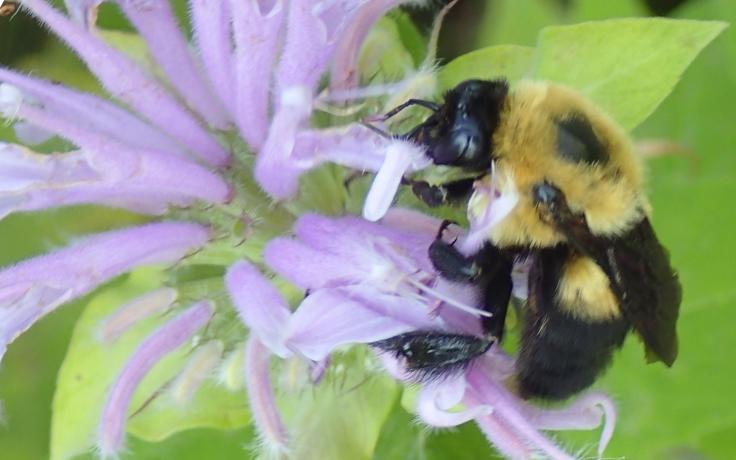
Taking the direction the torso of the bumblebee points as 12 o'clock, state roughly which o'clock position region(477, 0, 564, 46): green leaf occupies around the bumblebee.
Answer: The green leaf is roughly at 3 o'clock from the bumblebee.

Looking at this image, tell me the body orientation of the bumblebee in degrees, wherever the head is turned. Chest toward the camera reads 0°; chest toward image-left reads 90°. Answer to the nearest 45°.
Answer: approximately 90°
